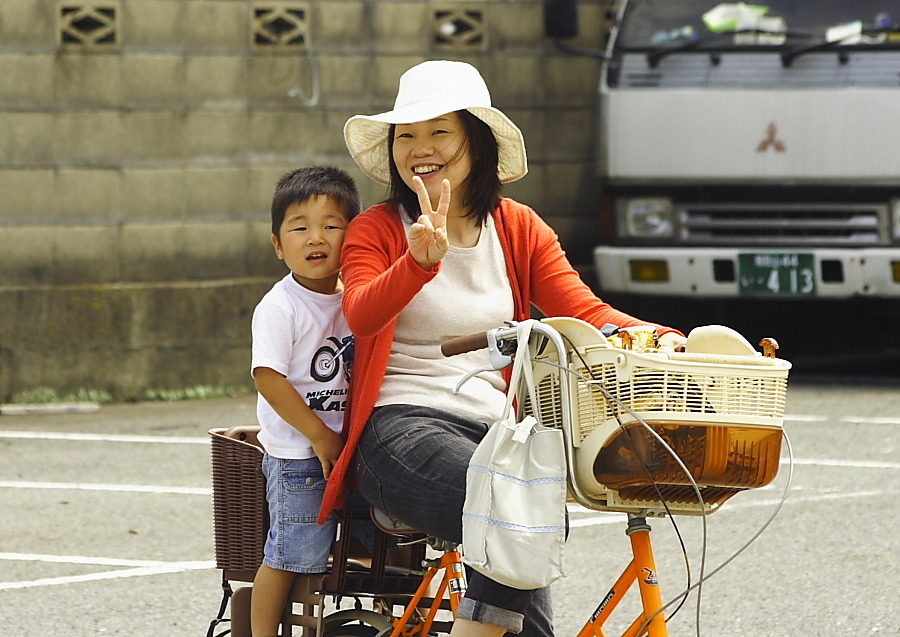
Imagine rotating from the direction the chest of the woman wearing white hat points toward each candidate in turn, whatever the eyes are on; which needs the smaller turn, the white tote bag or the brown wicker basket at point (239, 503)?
the white tote bag

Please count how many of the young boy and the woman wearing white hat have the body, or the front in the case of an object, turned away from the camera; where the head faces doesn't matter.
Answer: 0

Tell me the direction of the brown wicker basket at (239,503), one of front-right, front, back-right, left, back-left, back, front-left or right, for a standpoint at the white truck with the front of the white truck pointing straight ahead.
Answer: front

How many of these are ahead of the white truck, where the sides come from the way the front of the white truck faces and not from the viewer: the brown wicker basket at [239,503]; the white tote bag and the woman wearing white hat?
3

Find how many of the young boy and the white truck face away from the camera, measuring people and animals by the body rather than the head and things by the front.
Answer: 0

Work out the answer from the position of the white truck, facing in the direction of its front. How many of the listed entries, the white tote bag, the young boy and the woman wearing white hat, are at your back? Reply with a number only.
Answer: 0

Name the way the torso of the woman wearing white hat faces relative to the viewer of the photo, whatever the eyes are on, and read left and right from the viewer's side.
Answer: facing the viewer and to the right of the viewer

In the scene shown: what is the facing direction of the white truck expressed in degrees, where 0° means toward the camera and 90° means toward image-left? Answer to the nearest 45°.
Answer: approximately 0°

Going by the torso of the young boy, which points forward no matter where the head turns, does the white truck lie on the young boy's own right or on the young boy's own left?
on the young boy's own left

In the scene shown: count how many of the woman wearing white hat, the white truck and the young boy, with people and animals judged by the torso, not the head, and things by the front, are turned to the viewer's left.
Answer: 0

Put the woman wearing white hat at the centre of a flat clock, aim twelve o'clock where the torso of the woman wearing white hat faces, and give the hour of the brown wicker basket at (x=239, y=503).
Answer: The brown wicker basket is roughly at 5 o'clock from the woman wearing white hat.

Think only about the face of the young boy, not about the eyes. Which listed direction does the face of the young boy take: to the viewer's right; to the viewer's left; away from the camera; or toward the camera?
toward the camera

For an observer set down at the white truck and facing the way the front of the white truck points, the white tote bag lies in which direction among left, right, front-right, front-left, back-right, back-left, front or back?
front

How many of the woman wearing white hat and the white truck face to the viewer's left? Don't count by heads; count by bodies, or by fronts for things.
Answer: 0

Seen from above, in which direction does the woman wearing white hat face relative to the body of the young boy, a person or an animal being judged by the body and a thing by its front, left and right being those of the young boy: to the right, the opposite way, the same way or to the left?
the same way

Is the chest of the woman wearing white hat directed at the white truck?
no
